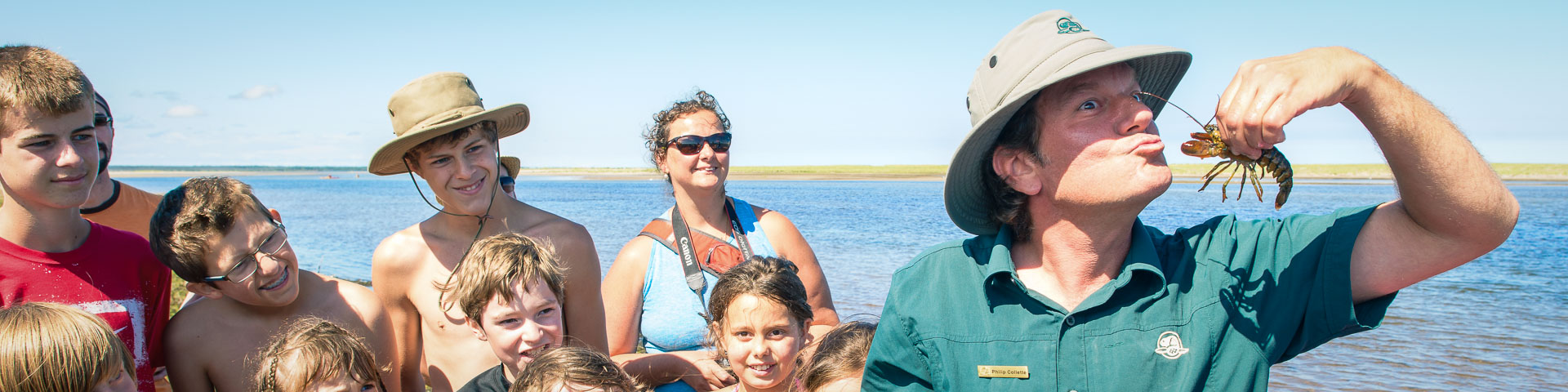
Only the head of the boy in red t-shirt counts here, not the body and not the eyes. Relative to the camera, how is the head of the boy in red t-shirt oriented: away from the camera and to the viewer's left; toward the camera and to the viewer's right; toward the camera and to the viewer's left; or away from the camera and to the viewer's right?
toward the camera and to the viewer's right

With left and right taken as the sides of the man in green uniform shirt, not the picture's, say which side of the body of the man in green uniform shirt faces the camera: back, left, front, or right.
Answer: front

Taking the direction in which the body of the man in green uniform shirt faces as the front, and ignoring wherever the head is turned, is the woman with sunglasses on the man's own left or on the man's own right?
on the man's own right

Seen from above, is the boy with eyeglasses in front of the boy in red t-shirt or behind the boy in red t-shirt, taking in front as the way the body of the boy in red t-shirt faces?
in front

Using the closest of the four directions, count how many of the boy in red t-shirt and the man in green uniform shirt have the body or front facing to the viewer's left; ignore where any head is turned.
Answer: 0

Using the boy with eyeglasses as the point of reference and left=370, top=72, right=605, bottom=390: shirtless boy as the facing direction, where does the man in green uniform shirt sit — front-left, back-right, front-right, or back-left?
front-right

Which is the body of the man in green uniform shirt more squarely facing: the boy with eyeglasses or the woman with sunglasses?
the boy with eyeglasses

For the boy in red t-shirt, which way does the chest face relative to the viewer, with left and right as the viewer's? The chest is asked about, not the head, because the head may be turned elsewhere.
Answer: facing the viewer and to the right of the viewer

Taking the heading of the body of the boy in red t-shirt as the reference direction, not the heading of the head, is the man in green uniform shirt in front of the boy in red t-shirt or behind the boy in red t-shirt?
in front

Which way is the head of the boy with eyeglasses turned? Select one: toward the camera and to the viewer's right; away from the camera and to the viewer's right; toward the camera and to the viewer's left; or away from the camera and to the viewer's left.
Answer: toward the camera and to the viewer's right
